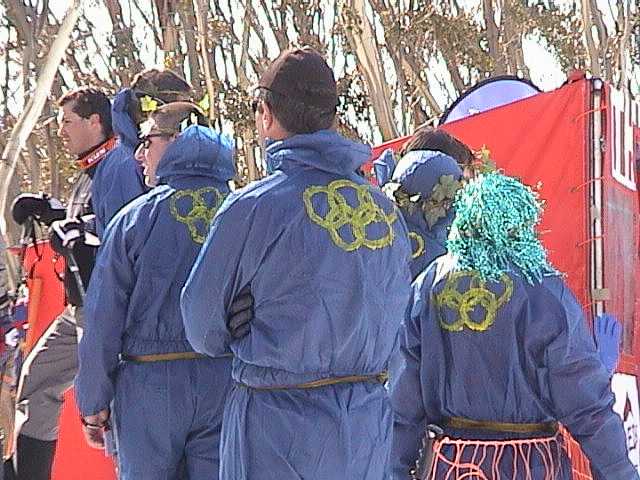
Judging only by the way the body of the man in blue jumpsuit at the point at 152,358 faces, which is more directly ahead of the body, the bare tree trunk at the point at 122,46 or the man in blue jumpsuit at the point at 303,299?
the bare tree trunk

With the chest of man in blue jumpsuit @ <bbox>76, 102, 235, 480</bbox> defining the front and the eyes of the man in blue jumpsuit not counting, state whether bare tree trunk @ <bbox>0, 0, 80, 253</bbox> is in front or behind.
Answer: in front

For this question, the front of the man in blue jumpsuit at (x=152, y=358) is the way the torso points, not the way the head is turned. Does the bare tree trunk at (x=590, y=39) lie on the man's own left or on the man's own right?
on the man's own right

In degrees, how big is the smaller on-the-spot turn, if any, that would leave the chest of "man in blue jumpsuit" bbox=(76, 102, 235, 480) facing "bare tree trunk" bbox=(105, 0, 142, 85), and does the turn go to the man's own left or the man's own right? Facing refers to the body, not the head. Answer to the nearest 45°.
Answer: approximately 45° to the man's own right

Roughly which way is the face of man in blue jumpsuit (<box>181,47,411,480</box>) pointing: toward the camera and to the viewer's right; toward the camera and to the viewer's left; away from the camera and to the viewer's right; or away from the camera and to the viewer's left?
away from the camera and to the viewer's left

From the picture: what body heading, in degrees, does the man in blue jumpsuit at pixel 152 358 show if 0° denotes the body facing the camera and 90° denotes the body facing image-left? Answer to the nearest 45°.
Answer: approximately 135°

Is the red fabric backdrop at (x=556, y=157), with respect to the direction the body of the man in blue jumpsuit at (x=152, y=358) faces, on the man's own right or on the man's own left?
on the man's own right
